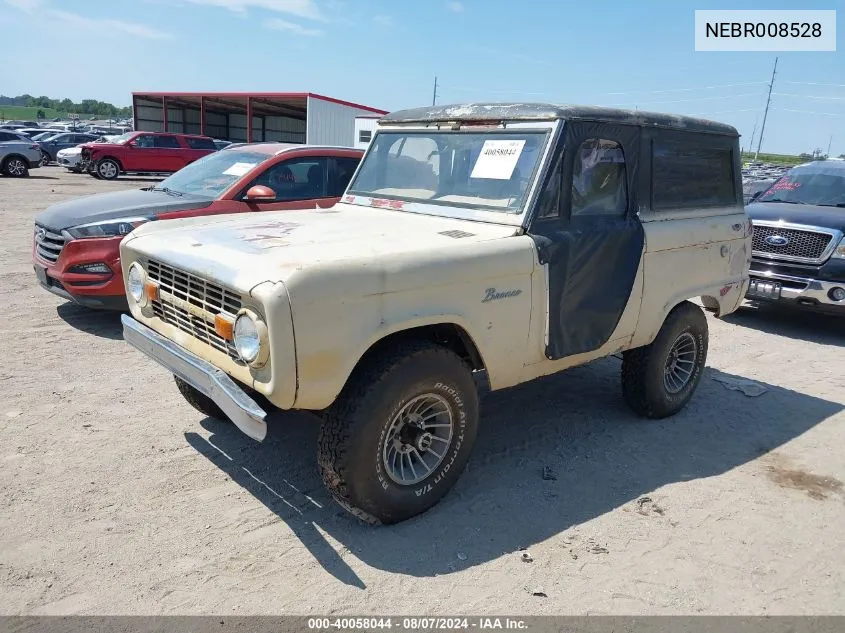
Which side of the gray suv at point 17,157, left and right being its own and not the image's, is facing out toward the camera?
left

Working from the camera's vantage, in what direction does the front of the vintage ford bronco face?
facing the viewer and to the left of the viewer

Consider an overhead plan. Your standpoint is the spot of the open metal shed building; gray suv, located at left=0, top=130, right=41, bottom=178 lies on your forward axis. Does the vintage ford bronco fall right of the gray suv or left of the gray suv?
left

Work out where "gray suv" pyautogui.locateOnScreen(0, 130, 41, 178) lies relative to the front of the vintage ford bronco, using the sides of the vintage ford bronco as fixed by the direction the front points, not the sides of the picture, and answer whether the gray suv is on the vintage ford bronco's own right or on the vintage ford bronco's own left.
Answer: on the vintage ford bronco's own right

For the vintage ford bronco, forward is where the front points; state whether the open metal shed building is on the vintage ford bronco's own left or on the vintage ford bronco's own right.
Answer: on the vintage ford bronco's own right

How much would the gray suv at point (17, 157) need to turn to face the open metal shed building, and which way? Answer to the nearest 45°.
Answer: approximately 135° to its right
